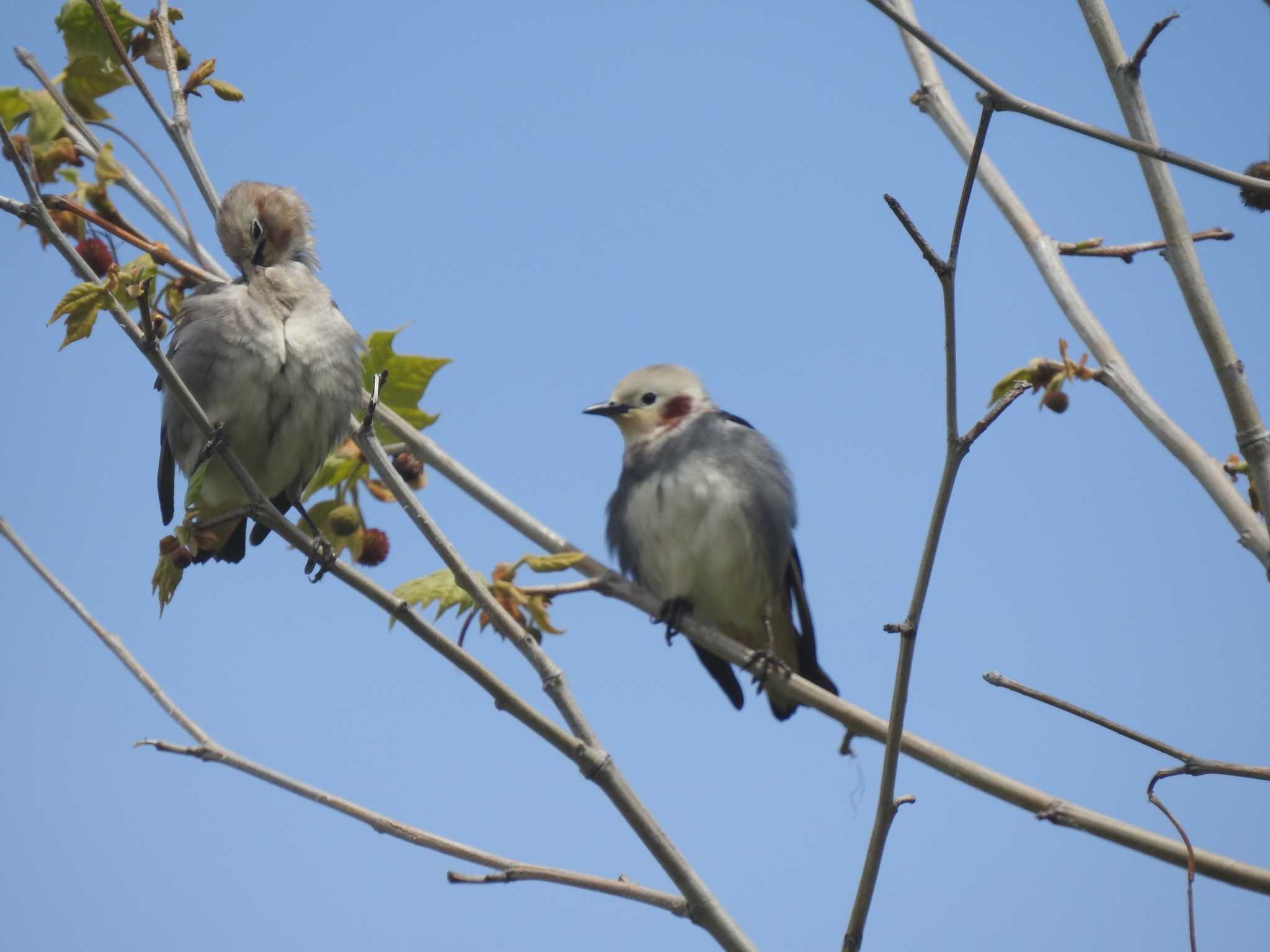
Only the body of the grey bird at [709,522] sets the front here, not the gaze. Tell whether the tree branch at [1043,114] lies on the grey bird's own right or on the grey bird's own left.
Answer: on the grey bird's own left

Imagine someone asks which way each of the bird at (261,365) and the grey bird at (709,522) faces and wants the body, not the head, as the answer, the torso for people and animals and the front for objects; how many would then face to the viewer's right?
0

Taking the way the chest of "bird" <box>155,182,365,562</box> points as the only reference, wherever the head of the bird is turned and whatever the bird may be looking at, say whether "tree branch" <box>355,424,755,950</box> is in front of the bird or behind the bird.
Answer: in front

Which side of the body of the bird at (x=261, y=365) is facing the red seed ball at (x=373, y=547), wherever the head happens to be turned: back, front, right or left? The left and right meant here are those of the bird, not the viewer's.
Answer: left

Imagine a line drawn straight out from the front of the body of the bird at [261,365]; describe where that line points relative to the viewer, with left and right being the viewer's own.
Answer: facing the viewer

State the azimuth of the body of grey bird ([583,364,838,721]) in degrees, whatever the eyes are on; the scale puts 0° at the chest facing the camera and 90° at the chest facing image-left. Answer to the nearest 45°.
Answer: approximately 45°
